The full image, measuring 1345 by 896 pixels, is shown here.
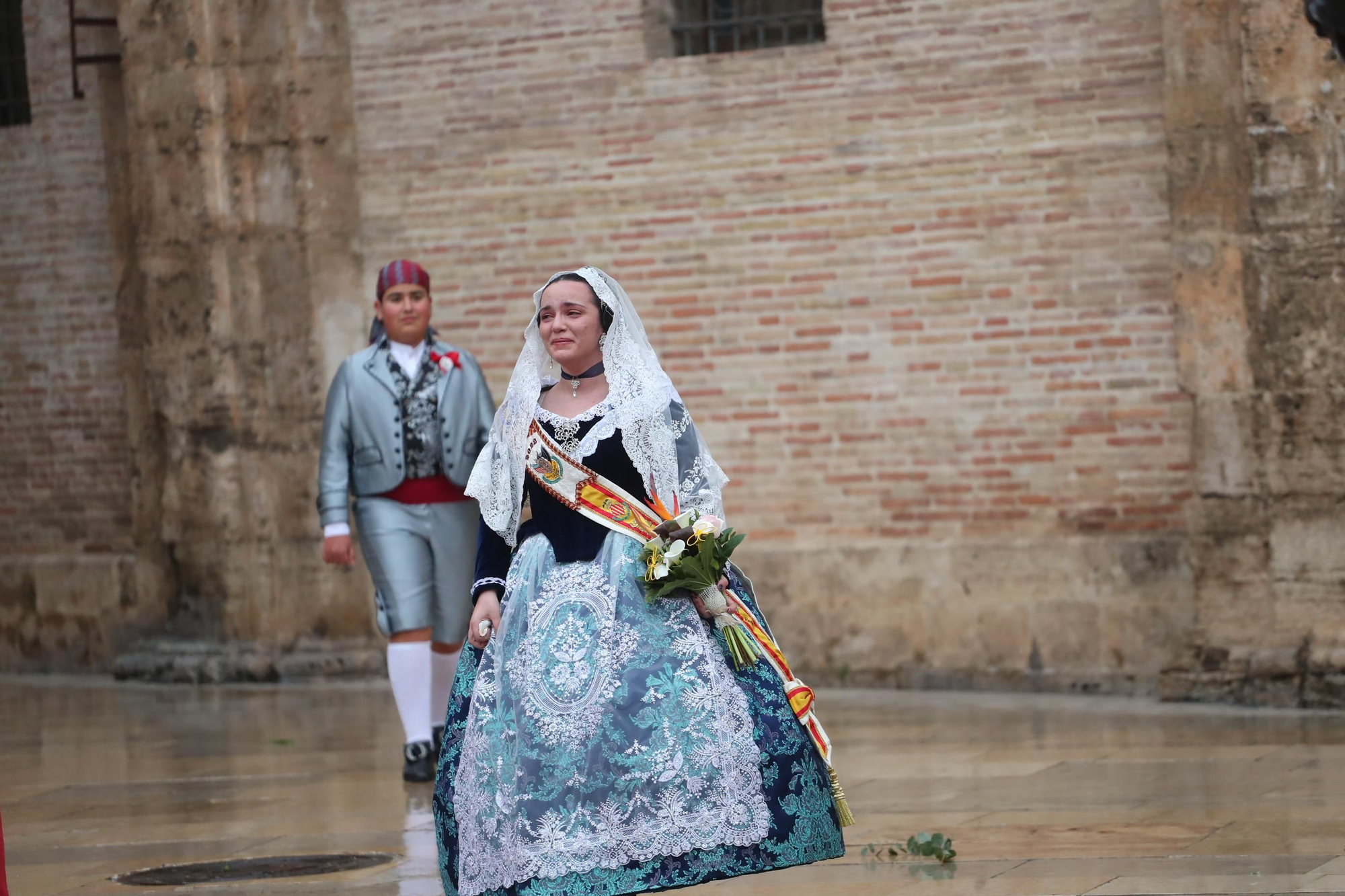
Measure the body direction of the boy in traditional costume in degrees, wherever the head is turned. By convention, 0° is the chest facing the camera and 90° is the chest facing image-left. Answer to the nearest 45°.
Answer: approximately 0°

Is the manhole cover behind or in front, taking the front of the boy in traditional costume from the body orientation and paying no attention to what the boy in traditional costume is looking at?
in front
